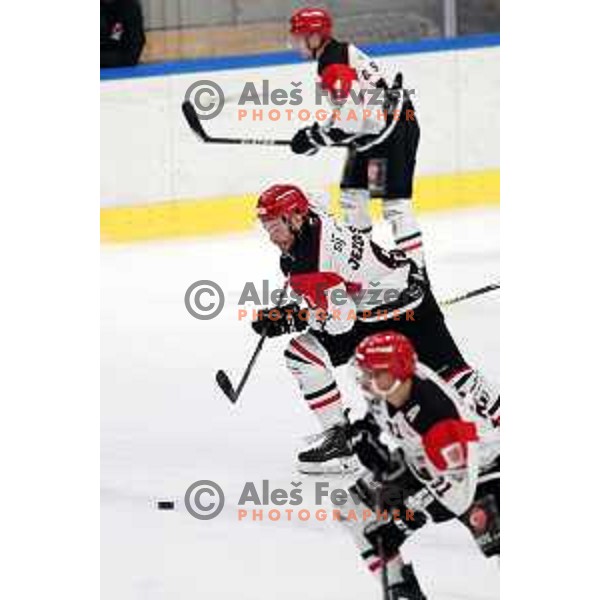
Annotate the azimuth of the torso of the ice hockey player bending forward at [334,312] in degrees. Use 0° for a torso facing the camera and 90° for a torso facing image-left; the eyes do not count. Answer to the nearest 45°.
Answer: approximately 90°

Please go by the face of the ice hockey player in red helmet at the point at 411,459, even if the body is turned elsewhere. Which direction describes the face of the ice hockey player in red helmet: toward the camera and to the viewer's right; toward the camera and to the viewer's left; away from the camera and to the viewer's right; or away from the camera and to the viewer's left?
toward the camera and to the viewer's left

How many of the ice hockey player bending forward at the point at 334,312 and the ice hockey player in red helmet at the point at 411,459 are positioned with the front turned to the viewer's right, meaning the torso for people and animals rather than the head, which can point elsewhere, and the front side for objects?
0
